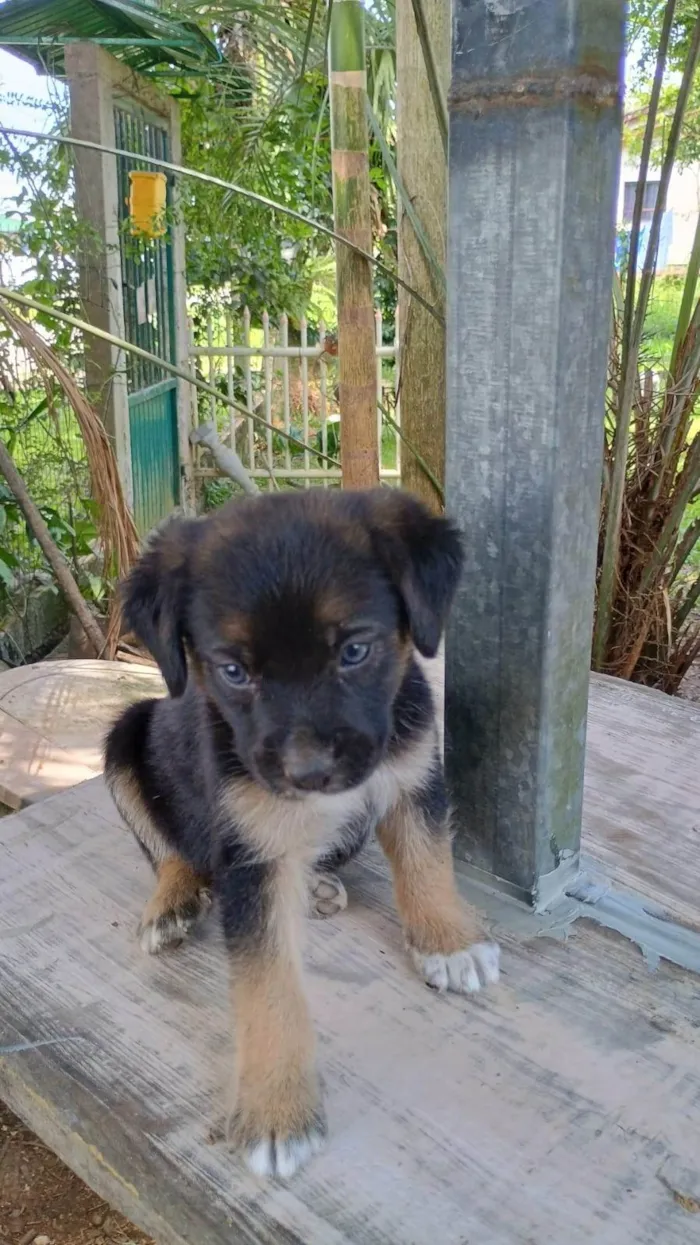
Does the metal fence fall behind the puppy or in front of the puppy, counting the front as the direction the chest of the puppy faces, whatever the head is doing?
behind

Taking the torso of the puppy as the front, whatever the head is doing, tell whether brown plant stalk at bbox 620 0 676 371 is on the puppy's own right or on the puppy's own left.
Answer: on the puppy's own left

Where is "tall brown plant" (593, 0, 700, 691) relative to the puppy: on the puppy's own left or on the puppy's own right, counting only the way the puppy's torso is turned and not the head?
on the puppy's own left

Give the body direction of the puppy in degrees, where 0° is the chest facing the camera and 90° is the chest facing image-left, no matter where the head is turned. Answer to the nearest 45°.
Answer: approximately 315°

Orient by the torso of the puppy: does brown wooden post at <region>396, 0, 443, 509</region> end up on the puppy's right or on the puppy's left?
on the puppy's left

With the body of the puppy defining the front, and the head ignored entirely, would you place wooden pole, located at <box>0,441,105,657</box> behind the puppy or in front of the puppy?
behind

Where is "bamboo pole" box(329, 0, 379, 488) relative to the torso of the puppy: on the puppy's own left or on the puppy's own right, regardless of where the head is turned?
on the puppy's own left

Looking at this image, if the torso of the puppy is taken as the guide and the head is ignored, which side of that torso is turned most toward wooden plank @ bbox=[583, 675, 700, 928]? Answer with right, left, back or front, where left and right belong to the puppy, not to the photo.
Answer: left
